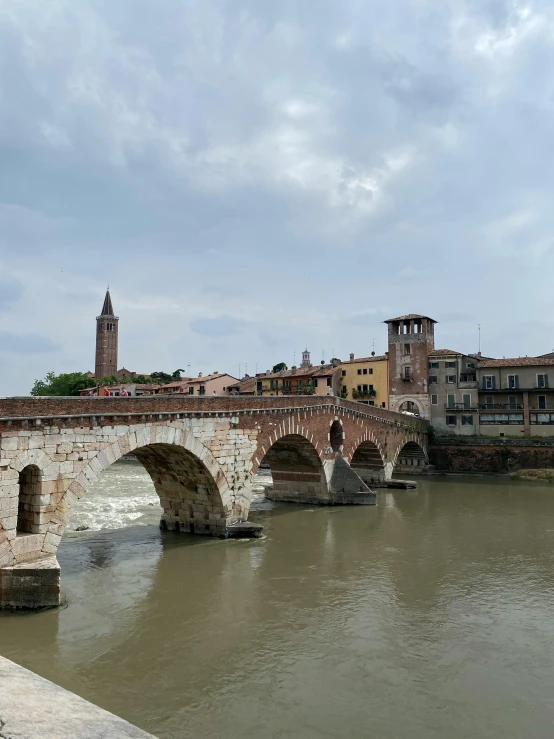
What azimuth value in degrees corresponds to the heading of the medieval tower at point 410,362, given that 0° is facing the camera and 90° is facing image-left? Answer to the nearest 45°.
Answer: approximately 0°
